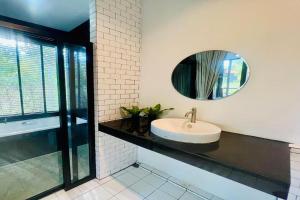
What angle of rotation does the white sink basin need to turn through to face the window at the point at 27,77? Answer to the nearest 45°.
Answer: approximately 45° to its right

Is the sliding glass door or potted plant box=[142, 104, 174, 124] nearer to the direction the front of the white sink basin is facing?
the sliding glass door

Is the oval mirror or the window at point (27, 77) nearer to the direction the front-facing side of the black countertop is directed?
the window

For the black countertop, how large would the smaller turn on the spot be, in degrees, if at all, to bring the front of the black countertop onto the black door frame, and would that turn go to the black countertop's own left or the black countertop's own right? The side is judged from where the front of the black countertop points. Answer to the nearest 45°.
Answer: approximately 45° to the black countertop's own right

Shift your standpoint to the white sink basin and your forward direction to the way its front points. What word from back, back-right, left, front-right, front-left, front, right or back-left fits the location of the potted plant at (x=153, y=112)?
right

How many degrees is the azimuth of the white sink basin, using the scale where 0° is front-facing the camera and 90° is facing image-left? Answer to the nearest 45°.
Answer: approximately 45°

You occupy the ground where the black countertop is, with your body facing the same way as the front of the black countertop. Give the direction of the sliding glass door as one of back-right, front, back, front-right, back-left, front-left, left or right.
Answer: front-right
